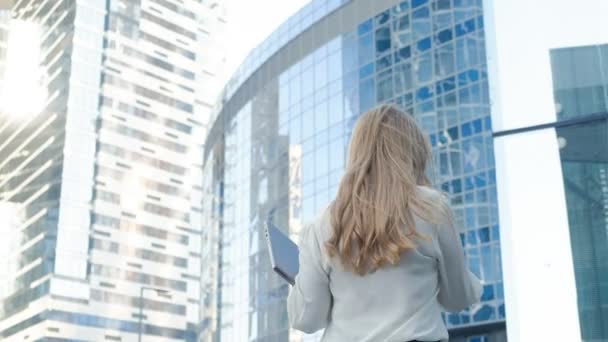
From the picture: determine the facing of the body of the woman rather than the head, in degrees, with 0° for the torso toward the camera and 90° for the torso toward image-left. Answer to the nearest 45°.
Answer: approximately 180°

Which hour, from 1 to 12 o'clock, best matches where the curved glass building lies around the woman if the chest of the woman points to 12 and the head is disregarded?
The curved glass building is roughly at 12 o'clock from the woman.

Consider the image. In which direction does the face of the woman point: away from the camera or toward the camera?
away from the camera
